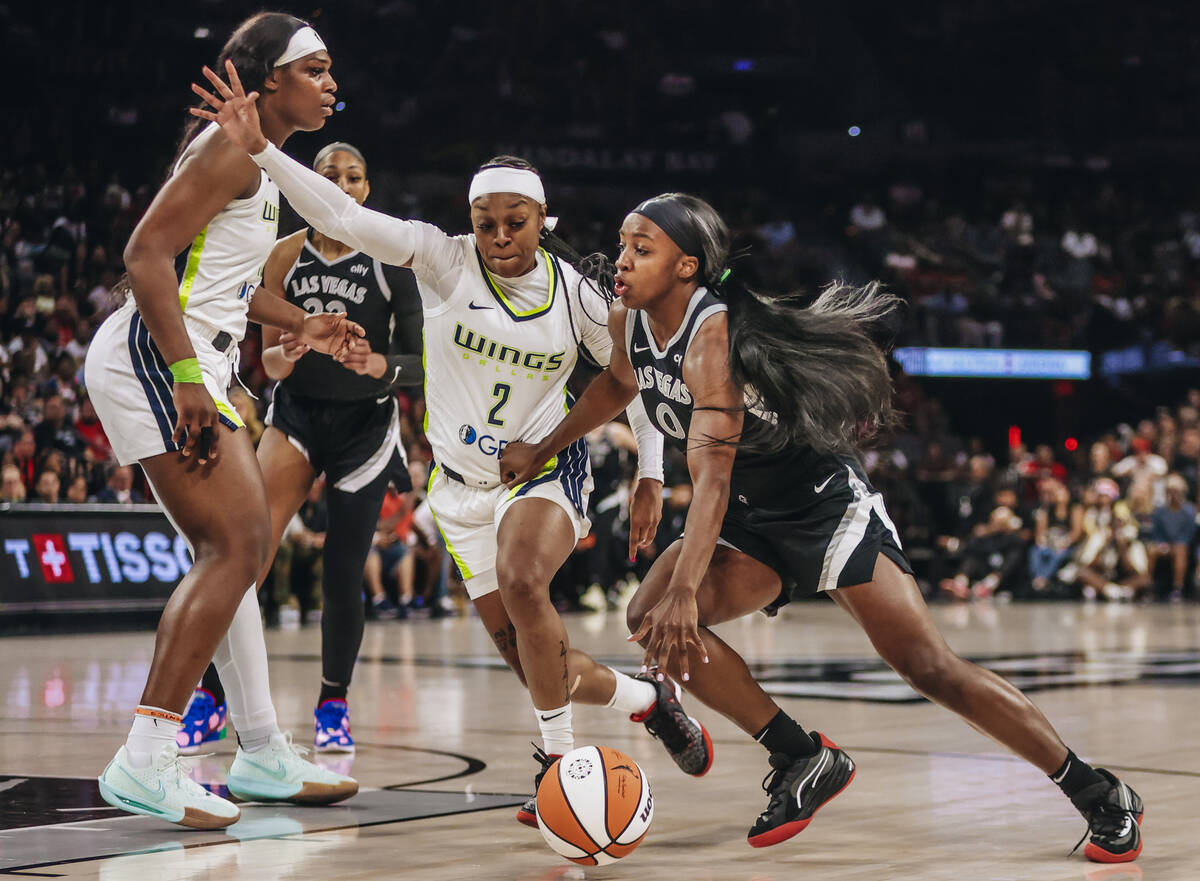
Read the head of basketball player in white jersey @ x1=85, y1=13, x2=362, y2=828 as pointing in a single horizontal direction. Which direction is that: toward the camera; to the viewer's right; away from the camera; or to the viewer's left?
to the viewer's right

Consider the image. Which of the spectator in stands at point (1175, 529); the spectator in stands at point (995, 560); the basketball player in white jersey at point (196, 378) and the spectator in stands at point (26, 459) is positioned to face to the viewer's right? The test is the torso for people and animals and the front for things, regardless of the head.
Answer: the basketball player in white jersey

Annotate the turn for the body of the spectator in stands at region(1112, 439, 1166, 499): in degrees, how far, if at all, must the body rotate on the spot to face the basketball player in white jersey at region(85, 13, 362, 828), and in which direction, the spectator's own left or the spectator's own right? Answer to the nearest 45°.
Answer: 0° — they already face them

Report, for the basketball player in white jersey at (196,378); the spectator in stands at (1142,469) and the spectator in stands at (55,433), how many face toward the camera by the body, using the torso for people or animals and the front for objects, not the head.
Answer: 2

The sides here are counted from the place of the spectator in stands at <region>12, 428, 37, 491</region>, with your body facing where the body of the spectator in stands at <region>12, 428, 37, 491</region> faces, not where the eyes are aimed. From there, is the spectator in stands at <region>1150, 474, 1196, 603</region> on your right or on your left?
on your left

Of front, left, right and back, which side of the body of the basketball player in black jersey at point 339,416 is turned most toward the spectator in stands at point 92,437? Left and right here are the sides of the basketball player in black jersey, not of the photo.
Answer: back

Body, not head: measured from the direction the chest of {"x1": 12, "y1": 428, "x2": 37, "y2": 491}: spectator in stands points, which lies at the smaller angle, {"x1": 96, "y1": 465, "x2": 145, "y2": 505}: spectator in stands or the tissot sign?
the tissot sign

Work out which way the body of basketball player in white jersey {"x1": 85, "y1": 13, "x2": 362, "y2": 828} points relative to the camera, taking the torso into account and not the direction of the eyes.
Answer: to the viewer's right
